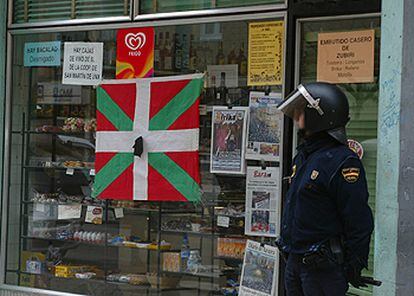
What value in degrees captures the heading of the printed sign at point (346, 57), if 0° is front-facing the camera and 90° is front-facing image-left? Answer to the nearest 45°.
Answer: approximately 0°

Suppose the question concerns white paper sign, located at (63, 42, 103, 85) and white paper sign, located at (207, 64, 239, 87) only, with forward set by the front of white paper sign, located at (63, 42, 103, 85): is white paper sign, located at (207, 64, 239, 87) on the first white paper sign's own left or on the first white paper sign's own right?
on the first white paper sign's own left

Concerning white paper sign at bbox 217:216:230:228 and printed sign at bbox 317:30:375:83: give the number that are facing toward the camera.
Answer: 2

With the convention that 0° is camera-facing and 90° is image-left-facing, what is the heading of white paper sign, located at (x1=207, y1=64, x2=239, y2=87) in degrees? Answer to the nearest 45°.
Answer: approximately 0°

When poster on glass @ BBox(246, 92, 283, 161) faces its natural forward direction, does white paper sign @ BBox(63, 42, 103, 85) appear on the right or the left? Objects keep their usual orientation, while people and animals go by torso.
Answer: on its right

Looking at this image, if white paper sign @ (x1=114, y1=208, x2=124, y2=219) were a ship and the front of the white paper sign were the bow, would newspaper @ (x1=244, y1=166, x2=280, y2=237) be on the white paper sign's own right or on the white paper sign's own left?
on the white paper sign's own left
